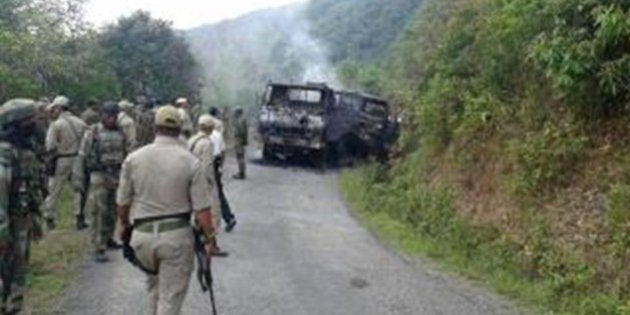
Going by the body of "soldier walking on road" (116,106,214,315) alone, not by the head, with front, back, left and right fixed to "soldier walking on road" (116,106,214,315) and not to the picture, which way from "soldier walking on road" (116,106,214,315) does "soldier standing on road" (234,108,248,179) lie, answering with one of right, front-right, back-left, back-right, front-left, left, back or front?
front

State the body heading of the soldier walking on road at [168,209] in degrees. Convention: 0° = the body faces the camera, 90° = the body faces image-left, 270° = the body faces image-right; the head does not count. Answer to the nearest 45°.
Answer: approximately 180°

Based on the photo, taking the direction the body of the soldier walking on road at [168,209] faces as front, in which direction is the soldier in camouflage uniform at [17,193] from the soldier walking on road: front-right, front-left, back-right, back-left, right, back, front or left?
front-left

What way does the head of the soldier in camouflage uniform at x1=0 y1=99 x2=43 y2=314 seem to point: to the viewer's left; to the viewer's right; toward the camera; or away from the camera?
away from the camera

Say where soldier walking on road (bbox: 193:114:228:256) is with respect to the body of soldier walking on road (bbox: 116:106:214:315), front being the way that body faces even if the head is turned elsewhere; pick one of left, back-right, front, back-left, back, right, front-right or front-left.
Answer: front

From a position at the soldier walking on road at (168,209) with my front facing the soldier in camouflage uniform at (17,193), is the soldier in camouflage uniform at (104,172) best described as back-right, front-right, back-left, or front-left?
front-right

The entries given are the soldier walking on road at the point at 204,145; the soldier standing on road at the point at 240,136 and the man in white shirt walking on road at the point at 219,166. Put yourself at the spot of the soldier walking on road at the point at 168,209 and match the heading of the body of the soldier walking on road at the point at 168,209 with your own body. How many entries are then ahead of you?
3

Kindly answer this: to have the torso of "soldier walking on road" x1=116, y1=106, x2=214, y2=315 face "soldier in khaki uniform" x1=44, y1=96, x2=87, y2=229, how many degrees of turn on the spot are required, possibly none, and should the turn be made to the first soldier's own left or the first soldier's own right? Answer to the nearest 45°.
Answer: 0° — they already face them

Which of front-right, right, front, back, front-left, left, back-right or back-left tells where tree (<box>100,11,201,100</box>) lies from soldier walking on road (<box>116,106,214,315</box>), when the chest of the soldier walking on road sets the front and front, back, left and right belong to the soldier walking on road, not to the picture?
front

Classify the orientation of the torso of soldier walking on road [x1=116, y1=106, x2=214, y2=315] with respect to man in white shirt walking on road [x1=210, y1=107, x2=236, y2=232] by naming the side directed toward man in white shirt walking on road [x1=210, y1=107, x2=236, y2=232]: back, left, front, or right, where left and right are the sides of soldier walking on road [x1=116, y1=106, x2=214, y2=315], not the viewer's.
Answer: front

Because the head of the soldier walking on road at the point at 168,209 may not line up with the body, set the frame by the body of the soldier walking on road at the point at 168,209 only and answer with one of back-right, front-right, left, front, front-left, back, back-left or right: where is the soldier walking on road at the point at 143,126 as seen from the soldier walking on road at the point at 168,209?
front

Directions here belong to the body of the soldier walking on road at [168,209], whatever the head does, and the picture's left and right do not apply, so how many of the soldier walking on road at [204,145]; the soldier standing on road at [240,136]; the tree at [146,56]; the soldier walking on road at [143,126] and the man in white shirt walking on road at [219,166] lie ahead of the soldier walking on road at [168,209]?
5

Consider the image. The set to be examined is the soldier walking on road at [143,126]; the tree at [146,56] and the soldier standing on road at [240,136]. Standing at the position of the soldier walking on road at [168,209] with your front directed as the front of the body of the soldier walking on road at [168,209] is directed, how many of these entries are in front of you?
3

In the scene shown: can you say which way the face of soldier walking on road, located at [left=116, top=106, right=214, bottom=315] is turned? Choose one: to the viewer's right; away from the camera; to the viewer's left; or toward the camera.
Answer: away from the camera

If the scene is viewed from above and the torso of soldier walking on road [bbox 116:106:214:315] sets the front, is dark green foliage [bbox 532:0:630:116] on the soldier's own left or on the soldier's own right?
on the soldier's own right
